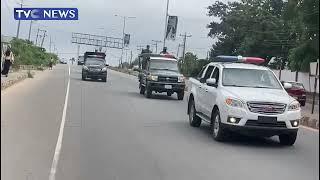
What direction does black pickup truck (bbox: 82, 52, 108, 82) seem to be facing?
toward the camera

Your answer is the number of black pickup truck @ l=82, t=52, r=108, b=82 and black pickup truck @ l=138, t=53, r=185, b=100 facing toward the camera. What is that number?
2

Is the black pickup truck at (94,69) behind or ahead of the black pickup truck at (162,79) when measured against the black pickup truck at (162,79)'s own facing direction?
behind

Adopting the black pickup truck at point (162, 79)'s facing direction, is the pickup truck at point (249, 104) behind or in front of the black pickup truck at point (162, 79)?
in front

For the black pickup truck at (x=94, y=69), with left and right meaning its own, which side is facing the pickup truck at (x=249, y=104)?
front

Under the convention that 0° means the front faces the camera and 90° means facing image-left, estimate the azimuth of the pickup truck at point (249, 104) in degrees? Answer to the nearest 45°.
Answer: approximately 315°

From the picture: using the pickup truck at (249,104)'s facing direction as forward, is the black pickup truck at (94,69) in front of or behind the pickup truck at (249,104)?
behind

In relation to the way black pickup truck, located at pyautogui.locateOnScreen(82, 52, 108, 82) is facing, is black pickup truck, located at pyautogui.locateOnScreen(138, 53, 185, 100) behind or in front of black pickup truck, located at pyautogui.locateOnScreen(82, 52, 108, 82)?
in front

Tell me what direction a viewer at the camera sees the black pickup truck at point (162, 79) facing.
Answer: facing the viewer

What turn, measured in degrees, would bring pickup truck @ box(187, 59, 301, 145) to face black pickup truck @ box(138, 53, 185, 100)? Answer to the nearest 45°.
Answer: approximately 135° to its left
